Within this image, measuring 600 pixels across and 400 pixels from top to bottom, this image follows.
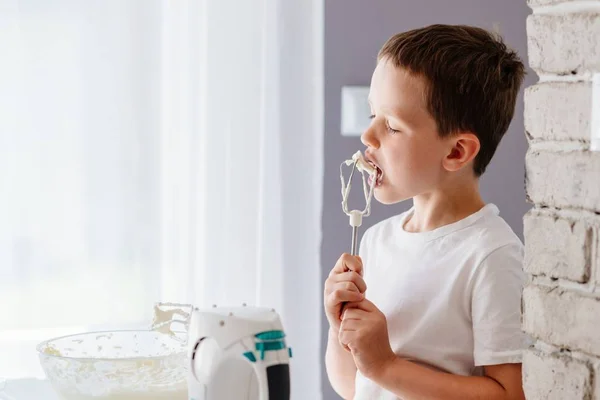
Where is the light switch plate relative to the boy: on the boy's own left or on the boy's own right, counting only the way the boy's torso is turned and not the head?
on the boy's own right

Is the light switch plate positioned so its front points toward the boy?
yes

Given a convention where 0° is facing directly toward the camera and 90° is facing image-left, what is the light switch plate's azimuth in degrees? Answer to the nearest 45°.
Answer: approximately 0°

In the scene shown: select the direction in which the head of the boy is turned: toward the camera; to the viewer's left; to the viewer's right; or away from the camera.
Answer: to the viewer's left

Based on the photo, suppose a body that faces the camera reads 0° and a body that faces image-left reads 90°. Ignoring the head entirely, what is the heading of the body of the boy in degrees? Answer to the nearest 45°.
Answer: approximately 45°

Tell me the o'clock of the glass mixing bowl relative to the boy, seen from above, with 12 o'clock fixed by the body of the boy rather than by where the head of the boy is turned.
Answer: The glass mixing bowl is roughly at 1 o'clock from the boy.

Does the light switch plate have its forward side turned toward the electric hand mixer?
yes
